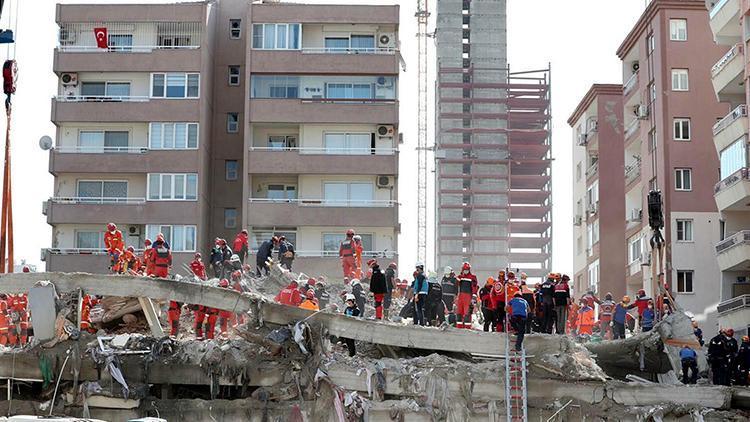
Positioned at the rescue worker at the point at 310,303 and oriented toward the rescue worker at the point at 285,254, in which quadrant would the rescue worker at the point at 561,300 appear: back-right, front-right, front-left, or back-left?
back-right

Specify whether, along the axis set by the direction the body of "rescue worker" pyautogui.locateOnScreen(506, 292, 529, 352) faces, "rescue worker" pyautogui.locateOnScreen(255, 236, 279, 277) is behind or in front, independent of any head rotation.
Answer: in front

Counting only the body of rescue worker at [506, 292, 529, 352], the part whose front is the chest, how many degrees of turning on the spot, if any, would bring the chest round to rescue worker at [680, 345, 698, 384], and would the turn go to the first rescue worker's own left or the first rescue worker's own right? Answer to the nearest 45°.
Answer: approximately 45° to the first rescue worker's own right

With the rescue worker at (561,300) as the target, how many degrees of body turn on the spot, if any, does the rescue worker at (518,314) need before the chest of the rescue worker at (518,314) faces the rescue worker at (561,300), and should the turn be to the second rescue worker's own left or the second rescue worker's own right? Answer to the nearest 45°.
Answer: approximately 45° to the second rescue worker's own right

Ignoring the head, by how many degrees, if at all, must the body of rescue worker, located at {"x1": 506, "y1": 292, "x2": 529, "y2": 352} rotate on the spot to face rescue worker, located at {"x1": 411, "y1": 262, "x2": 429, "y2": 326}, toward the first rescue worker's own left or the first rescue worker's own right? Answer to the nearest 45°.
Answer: approximately 45° to the first rescue worker's own left

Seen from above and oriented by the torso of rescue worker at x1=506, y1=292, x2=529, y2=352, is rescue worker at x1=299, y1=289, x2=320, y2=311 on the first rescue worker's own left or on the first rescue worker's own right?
on the first rescue worker's own left

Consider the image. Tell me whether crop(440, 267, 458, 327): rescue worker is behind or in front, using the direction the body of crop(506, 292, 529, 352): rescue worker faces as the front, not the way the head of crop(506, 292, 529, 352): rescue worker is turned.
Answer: in front

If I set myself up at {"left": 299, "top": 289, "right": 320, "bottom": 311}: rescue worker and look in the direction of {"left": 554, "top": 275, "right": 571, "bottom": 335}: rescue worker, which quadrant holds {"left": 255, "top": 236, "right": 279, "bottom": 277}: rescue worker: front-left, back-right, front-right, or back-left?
back-left

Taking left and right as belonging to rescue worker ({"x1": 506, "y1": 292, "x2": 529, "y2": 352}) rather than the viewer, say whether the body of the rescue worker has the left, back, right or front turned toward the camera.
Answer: back

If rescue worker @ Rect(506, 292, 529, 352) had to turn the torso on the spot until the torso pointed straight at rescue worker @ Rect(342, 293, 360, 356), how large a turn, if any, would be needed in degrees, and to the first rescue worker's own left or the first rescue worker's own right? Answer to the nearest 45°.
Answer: approximately 45° to the first rescue worker's own left
